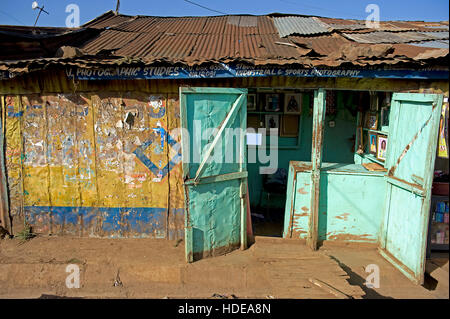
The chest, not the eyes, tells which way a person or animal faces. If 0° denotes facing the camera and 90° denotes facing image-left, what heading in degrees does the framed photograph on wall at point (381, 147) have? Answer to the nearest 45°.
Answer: approximately 45°

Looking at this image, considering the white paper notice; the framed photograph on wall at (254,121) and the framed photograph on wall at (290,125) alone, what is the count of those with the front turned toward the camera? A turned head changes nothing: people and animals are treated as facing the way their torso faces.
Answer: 3

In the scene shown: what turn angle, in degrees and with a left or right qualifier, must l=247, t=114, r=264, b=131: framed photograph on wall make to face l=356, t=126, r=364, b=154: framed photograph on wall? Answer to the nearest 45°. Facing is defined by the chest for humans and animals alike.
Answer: approximately 90° to its left

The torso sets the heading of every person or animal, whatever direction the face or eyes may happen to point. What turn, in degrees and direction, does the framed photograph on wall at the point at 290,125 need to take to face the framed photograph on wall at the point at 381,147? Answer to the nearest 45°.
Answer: approximately 45° to its left

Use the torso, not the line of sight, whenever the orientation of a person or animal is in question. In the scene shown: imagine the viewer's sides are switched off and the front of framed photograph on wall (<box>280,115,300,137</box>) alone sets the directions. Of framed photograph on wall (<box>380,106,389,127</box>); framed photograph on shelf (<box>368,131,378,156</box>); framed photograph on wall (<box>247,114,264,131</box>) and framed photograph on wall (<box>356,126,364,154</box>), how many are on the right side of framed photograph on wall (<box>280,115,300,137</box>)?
1

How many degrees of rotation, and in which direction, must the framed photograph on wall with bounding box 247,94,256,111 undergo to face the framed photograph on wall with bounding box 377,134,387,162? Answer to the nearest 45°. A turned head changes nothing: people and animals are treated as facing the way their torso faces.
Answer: approximately 45° to its left

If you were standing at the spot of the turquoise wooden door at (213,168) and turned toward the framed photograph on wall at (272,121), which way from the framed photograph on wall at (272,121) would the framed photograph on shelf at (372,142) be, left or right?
right

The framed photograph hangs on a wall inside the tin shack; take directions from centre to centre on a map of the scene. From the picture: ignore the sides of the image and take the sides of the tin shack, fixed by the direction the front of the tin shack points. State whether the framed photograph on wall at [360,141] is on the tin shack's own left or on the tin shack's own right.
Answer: on the tin shack's own left

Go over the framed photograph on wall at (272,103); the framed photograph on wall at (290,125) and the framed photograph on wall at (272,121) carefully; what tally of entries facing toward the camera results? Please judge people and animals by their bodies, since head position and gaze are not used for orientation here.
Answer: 3
